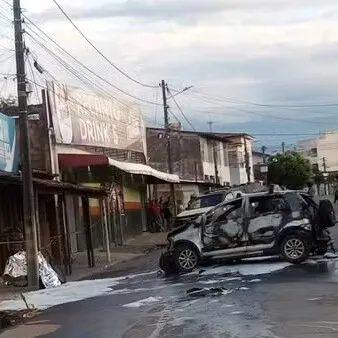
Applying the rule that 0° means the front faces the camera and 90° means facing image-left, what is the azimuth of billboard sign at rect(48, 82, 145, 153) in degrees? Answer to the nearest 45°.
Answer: approximately 315°

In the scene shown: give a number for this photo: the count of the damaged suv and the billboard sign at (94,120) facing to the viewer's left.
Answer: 1

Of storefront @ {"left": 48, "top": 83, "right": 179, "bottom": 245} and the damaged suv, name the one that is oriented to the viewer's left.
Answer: the damaged suv

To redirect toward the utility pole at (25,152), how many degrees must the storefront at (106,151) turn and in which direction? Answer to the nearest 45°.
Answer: approximately 45° to its right

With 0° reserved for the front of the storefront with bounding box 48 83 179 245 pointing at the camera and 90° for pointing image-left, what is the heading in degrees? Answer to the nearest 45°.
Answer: approximately 315°

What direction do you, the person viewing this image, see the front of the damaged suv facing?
facing to the left of the viewer

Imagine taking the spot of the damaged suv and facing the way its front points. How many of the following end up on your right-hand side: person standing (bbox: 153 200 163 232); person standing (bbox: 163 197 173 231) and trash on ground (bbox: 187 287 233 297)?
2

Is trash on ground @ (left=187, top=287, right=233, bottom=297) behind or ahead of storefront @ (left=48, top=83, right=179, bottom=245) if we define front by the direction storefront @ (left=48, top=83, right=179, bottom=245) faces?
ahead

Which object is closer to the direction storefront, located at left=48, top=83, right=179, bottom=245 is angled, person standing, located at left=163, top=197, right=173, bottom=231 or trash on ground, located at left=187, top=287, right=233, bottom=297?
the trash on ground

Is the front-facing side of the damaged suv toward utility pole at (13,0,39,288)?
yes

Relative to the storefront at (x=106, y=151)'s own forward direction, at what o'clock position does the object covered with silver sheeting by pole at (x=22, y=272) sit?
The object covered with silver sheeting by pole is roughly at 2 o'clock from the storefront.

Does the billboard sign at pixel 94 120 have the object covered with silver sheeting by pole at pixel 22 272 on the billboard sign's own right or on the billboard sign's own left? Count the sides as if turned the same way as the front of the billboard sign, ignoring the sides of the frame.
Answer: on the billboard sign's own right
